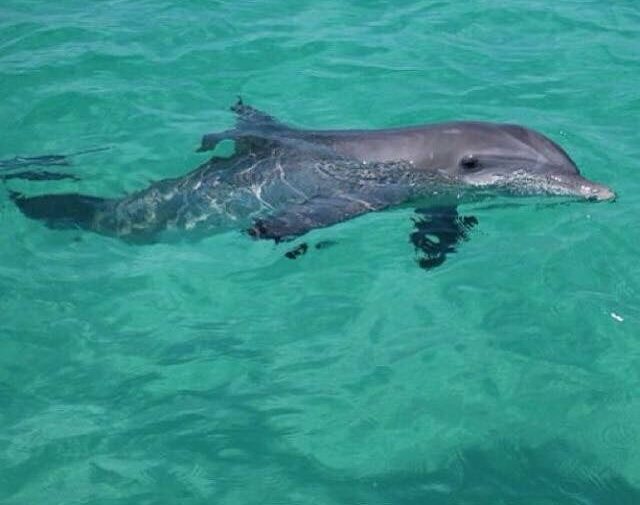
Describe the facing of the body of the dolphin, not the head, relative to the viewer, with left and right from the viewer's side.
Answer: facing to the right of the viewer
